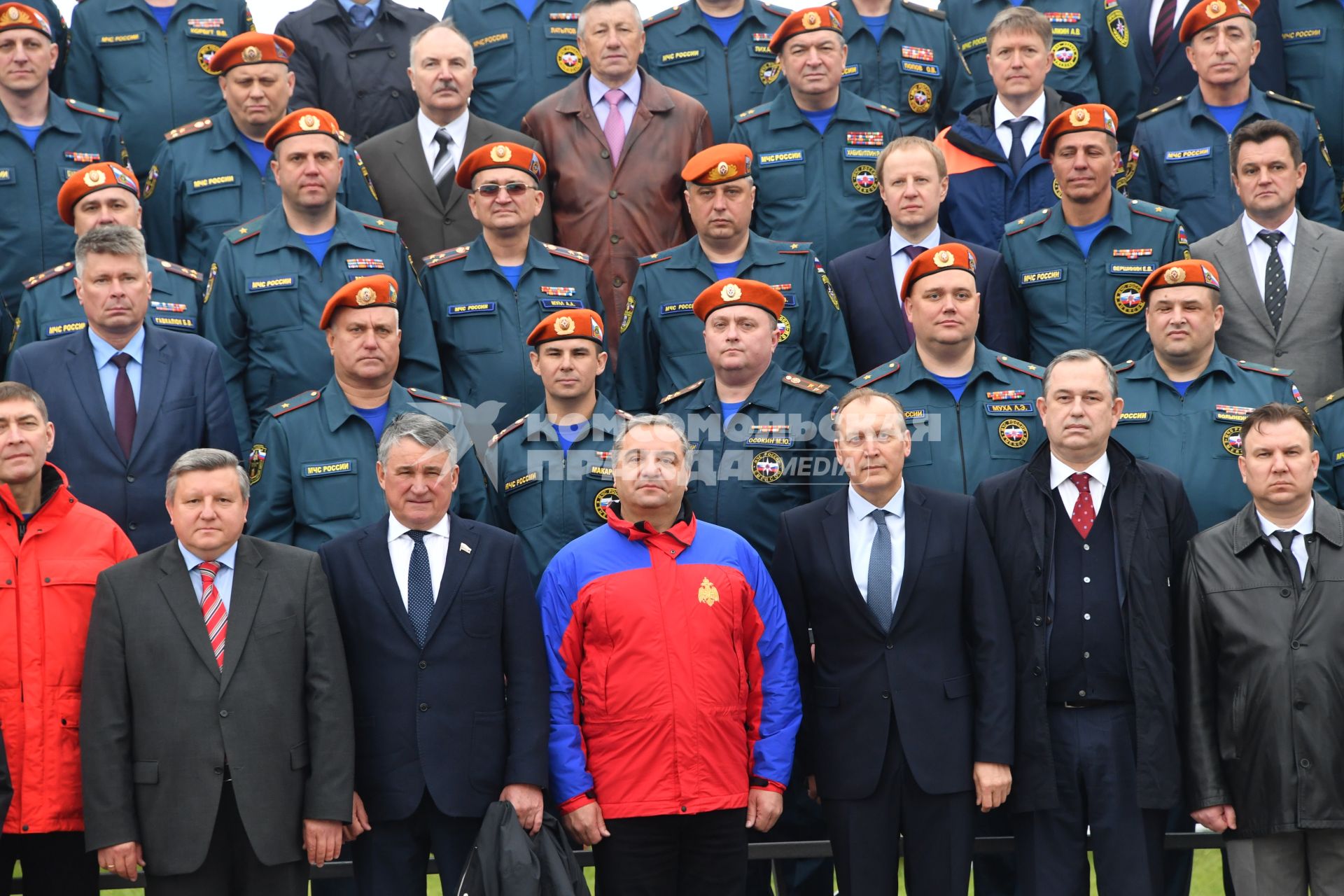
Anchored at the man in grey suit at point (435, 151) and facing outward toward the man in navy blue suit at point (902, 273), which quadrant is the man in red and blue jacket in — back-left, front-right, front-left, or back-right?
front-right

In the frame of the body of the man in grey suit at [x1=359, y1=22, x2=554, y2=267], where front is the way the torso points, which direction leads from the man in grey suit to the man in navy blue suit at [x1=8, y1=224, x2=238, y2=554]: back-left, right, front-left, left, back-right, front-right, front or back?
front-right

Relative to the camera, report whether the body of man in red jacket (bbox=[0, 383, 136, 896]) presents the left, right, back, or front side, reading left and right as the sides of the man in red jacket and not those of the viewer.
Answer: front

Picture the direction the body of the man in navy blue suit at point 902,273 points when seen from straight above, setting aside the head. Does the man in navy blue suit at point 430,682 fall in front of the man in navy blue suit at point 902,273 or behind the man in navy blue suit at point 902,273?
in front

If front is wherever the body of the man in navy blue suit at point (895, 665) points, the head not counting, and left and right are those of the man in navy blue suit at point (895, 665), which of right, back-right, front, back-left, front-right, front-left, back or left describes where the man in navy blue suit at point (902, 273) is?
back

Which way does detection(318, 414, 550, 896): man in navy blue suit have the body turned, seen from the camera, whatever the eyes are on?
toward the camera

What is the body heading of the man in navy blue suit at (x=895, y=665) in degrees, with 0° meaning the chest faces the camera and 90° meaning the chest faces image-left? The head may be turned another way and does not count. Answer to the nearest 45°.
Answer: approximately 0°

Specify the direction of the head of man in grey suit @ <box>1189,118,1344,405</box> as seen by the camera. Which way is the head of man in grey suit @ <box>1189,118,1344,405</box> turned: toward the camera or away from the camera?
toward the camera

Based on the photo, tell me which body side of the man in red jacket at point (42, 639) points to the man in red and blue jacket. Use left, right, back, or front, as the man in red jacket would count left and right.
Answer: left

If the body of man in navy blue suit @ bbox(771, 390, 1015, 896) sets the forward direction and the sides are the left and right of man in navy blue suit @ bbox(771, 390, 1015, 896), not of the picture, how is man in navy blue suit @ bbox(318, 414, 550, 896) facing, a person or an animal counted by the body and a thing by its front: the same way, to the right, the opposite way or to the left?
the same way

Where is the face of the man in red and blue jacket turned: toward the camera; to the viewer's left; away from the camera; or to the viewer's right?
toward the camera

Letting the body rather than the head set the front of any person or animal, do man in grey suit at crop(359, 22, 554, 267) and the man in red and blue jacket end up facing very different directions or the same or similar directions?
same or similar directions

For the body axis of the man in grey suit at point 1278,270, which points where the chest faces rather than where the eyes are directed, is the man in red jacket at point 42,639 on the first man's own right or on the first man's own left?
on the first man's own right

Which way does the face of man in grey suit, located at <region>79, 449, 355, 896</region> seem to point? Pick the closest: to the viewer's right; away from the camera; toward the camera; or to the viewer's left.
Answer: toward the camera

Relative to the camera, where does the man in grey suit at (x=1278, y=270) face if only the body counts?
toward the camera

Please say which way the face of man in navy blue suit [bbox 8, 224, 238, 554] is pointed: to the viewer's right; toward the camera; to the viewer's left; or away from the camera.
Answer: toward the camera

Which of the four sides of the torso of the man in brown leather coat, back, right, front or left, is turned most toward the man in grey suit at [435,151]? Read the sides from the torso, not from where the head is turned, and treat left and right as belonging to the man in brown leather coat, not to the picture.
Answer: right

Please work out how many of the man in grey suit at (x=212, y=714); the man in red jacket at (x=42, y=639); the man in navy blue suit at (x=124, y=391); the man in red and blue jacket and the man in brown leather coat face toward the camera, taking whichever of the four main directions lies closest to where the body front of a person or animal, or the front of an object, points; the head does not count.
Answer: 5

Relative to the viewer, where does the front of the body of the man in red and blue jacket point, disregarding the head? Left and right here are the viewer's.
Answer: facing the viewer

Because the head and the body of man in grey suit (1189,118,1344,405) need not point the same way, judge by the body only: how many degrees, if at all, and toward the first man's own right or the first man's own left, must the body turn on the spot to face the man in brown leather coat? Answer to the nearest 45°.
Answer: approximately 90° to the first man's own right
